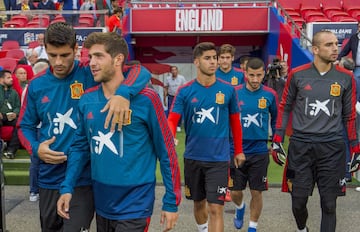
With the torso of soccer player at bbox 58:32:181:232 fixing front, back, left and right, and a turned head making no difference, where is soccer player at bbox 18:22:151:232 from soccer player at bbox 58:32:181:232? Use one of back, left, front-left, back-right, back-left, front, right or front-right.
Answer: right

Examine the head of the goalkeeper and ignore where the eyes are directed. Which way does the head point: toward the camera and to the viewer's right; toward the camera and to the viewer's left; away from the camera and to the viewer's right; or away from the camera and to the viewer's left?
toward the camera and to the viewer's right

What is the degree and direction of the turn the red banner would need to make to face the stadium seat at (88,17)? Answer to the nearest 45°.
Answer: approximately 45° to its right

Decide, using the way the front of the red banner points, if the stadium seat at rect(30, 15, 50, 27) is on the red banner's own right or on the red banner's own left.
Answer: on the red banner's own right

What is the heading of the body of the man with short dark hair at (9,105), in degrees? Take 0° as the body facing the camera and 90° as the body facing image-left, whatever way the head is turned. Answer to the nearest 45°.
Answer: approximately 315°
